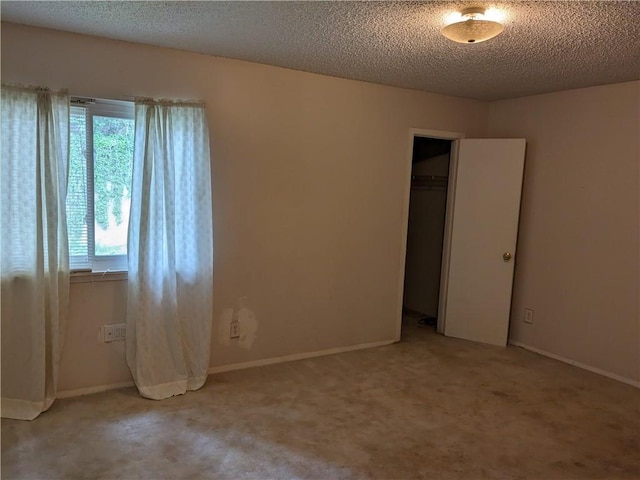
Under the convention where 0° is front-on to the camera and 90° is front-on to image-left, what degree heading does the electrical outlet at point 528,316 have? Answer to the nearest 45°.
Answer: approximately 45°

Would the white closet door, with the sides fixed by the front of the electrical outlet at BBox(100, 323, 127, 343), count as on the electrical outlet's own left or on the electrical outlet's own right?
on the electrical outlet's own left

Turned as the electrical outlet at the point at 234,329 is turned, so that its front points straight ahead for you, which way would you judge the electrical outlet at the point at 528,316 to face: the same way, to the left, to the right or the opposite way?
to the right

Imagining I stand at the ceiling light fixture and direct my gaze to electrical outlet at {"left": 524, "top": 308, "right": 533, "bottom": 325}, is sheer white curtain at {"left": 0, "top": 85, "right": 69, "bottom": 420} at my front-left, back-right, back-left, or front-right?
back-left

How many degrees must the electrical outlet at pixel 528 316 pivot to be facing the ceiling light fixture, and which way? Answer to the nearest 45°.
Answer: approximately 45° to its left

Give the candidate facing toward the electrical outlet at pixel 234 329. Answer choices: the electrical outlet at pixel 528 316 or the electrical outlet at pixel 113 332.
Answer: the electrical outlet at pixel 528 316

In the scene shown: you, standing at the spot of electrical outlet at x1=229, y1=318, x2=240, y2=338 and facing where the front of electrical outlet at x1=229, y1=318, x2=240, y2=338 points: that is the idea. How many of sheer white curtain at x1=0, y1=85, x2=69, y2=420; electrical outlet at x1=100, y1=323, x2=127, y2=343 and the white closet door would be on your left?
1

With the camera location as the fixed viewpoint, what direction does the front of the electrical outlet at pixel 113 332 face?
facing the viewer

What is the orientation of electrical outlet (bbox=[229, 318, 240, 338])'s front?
toward the camera

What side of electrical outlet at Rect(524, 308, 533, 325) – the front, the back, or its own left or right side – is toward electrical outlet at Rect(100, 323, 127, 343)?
front

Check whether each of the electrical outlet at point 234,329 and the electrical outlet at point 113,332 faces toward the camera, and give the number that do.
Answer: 2

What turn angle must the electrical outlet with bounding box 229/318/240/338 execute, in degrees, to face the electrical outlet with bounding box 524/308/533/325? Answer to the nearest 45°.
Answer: approximately 90° to its left

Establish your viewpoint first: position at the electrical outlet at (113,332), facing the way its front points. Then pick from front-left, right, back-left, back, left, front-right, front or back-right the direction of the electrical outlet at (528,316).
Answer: left
